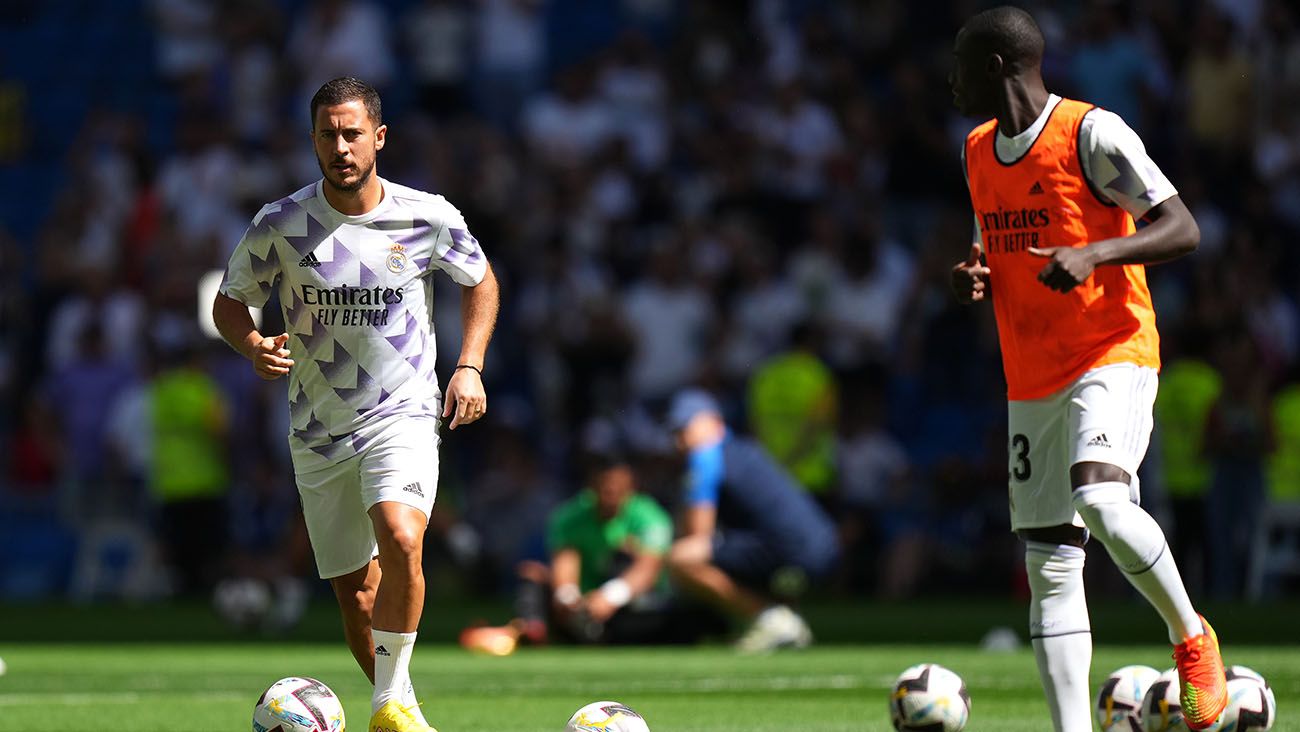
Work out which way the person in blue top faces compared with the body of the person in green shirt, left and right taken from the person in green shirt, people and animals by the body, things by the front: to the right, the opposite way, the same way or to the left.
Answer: to the right

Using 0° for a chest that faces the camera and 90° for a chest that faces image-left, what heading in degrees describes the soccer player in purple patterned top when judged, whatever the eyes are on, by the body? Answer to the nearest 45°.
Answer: approximately 0°

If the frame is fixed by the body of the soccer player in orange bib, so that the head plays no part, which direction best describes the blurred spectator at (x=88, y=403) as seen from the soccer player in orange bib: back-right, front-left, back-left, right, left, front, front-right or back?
right

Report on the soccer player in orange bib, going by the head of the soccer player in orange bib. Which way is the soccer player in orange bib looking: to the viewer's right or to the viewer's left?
to the viewer's left

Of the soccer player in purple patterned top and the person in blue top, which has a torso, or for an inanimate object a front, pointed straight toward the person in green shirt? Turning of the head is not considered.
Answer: the person in blue top

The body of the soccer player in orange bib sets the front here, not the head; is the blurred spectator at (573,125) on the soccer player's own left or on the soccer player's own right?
on the soccer player's own right

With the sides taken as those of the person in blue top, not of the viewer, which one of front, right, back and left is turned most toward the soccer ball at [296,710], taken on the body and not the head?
left

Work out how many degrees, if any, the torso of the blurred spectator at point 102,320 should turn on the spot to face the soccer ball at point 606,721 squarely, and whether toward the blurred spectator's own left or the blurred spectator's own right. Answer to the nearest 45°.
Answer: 0° — they already face it

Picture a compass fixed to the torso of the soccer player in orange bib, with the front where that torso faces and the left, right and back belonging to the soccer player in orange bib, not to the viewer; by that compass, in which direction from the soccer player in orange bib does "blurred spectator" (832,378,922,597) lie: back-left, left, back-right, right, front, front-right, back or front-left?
back-right

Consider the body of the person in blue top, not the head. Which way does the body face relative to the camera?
to the viewer's left

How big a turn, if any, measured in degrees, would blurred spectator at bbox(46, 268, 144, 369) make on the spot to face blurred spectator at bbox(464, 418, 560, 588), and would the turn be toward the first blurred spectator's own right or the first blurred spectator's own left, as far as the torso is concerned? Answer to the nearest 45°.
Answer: approximately 45° to the first blurred spectator's own left
